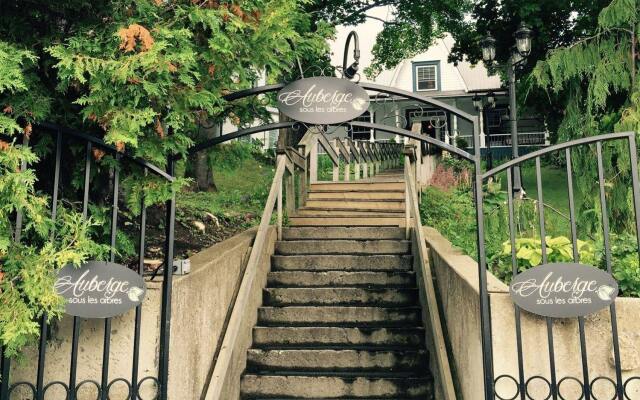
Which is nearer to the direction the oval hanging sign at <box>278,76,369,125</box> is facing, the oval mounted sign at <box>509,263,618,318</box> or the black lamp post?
the oval mounted sign

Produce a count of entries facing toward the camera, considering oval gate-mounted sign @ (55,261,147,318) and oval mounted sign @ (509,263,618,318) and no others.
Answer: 2

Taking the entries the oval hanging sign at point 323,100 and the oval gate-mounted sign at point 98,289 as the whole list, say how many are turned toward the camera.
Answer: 2

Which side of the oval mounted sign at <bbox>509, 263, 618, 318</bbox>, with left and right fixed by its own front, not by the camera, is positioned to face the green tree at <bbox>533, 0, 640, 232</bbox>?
back

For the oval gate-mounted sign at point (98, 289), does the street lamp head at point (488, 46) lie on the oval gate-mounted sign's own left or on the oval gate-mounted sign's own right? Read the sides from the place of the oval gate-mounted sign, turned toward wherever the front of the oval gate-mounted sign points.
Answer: on the oval gate-mounted sign's own left

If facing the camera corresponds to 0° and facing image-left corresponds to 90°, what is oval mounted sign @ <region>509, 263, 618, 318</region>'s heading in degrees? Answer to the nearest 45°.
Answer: approximately 0°

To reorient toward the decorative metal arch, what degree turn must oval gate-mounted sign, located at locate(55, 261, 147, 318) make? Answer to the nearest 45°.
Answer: approximately 90° to its left

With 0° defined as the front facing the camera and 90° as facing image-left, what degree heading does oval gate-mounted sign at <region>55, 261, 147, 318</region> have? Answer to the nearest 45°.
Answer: approximately 0°

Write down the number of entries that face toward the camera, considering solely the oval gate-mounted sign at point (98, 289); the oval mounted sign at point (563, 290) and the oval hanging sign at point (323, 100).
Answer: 3
